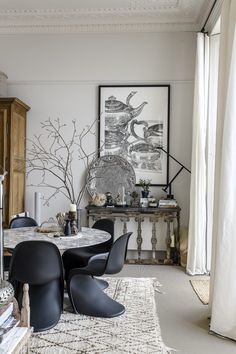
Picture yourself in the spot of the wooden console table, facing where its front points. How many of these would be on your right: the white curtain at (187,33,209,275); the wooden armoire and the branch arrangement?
2

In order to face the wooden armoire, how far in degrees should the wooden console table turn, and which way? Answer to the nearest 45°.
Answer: approximately 90° to its right

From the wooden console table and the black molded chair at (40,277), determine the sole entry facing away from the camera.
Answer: the black molded chair

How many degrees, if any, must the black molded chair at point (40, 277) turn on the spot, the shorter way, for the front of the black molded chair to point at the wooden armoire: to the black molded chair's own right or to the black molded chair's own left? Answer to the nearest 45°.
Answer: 0° — it already faces it

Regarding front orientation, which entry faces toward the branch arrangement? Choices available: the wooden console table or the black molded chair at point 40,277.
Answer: the black molded chair

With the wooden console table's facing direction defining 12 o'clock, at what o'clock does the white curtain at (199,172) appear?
The white curtain is roughly at 10 o'clock from the wooden console table.

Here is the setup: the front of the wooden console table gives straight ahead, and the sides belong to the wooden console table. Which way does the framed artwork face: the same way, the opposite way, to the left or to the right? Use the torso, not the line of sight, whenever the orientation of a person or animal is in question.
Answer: the same way

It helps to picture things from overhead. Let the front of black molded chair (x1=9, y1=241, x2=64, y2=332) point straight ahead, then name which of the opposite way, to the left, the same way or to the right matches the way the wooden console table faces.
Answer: the opposite way

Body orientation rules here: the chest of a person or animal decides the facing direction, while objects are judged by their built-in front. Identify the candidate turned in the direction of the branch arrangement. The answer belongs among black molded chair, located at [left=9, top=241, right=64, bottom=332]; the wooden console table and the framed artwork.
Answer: the black molded chair

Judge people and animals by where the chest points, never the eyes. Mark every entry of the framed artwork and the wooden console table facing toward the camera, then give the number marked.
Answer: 2

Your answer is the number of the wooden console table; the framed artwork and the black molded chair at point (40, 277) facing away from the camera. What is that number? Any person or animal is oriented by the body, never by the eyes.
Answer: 1

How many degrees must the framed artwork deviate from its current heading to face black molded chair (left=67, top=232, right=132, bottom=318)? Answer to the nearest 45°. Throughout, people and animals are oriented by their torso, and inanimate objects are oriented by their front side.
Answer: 0° — it already faces it

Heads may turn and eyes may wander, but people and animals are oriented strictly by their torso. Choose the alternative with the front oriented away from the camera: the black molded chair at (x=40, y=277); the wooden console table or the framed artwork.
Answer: the black molded chair

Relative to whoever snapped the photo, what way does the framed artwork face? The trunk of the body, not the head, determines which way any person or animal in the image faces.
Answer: facing the viewer

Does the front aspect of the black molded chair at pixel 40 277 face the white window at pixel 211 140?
no

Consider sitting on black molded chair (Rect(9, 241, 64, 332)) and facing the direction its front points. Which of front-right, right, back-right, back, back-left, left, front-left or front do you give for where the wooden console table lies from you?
front-right

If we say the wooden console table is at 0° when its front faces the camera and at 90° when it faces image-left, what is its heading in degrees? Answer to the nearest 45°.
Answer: approximately 0°

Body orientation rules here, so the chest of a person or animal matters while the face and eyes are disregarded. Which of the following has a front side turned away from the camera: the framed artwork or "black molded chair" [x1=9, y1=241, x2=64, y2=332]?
the black molded chair

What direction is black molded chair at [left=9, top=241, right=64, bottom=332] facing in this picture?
away from the camera

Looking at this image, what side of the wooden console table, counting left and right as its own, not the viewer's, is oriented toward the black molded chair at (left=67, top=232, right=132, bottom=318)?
front

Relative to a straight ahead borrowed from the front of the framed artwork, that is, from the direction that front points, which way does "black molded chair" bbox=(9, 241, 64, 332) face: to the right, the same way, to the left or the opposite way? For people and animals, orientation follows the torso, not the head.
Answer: the opposite way

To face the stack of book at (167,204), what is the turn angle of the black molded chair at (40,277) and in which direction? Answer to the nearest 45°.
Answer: approximately 45° to its right
